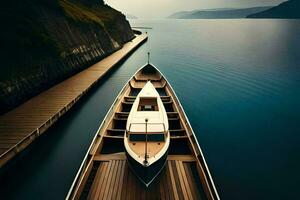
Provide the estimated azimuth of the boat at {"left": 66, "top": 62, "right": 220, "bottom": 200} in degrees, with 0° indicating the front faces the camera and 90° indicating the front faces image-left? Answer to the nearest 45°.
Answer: approximately 180°
